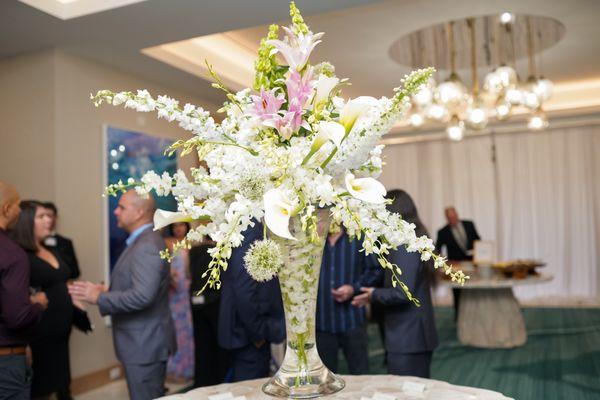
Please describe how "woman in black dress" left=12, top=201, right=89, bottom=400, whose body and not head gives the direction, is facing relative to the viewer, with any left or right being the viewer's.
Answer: facing the viewer and to the right of the viewer

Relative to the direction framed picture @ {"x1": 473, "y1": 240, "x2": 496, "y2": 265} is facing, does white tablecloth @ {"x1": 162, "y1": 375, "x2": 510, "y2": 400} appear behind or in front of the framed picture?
in front

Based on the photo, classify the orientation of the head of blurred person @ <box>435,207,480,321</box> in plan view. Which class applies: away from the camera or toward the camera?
toward the camera

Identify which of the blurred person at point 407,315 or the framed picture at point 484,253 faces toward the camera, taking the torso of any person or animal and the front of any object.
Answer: the framed picture

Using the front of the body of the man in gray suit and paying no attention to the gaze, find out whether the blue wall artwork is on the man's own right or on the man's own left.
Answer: on the man's own right

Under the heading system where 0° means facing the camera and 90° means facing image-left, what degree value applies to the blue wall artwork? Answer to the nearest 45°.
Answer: approximately 315°

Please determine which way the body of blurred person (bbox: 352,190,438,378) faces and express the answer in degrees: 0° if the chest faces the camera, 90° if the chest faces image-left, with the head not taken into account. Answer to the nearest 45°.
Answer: approximately 90°

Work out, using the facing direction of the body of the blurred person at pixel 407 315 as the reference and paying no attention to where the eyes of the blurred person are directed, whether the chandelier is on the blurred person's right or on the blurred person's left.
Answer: on the blurred person's right

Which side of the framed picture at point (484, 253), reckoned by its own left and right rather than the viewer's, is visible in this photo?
front

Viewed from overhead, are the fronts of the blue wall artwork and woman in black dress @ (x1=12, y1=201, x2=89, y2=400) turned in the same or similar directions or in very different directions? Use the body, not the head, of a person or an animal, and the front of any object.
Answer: same or similar directions

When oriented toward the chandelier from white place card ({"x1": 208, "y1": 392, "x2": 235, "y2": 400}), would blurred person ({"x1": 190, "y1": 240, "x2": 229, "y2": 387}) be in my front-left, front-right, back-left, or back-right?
front-left

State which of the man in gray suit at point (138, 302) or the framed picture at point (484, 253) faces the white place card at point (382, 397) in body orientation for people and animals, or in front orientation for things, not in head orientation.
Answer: the framed picture

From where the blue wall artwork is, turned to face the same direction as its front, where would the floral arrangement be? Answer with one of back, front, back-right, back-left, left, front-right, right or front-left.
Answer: front-right
